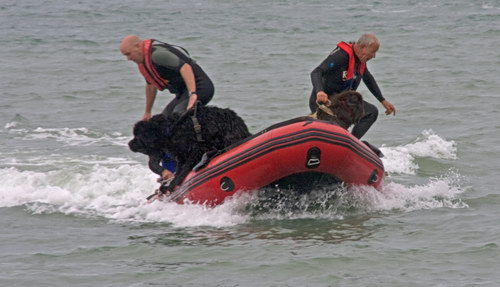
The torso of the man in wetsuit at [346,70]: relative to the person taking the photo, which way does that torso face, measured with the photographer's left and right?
facing the viewer and to the right of the viewer

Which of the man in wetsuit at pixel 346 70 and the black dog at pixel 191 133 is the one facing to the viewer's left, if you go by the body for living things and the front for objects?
the black dog

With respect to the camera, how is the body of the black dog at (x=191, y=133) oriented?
to the viewer's left

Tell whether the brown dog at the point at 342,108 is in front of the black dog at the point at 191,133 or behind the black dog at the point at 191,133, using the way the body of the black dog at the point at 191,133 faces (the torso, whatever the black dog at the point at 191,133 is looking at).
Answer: behind

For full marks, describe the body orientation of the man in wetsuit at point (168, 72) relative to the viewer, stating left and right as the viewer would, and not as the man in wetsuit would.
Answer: facing to the left of the viewer

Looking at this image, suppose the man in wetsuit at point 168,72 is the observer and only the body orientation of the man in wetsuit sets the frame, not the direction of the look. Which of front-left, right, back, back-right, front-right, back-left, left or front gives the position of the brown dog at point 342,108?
back
